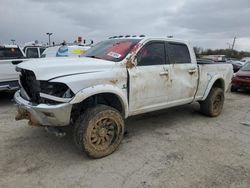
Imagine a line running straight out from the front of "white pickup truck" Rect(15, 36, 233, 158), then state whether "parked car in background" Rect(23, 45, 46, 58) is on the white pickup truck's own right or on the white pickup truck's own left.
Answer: on the white pickup truck's own right

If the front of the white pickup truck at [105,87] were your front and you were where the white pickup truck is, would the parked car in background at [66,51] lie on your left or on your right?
on your right

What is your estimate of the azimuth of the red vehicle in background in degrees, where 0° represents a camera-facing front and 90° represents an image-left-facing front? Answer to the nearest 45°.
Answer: approximately 45°

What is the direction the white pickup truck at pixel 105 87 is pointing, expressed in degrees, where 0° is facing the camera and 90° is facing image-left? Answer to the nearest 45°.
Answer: approximately 45°

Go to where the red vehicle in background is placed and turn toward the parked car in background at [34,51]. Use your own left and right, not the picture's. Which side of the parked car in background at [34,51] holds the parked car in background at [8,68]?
left

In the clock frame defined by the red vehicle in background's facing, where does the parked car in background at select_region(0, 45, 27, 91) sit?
The parked car in background is roughly at 12 o'clock from the red vehicle in background.

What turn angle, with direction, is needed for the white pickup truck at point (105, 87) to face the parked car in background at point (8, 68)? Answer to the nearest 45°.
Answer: approximately 90° to its right
